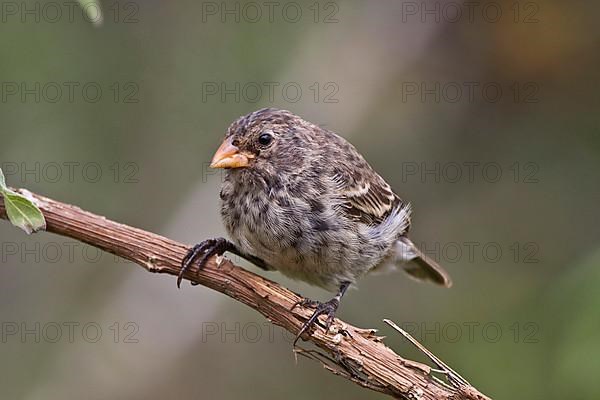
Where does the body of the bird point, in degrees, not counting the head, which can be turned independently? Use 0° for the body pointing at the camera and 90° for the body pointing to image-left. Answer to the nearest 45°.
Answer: approximately 45°
